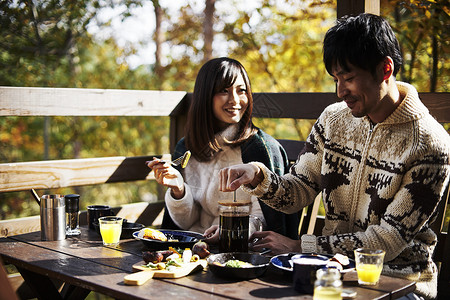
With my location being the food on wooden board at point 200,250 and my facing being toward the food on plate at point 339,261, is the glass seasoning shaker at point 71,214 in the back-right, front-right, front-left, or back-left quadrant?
back-left

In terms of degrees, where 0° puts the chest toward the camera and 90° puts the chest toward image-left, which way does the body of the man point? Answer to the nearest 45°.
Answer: approximately 45°

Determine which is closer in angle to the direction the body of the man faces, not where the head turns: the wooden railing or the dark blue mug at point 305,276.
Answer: the dark blue mug

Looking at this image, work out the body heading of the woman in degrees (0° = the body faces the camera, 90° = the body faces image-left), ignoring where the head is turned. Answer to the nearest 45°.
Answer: approximately 0°
